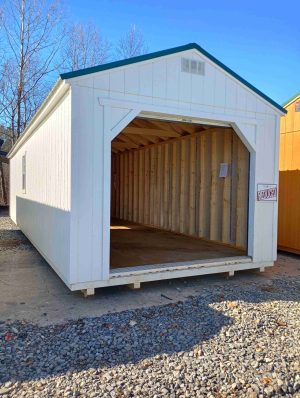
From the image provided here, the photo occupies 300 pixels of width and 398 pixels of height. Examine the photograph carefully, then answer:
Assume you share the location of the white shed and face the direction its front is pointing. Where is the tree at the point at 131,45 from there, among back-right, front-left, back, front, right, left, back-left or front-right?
back-left

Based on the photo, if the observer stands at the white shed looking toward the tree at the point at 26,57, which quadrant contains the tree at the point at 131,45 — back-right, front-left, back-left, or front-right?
front-right

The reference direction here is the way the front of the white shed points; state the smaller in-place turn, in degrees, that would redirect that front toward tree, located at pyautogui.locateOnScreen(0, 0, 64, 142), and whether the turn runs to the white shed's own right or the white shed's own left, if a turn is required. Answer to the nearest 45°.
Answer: approximately 180°

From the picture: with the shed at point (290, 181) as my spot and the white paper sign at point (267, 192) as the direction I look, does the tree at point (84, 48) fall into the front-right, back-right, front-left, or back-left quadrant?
back-right

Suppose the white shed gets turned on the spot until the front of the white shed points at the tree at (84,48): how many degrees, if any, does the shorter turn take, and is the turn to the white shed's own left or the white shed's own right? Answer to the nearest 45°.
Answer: approximately 135° to the white shed's own left

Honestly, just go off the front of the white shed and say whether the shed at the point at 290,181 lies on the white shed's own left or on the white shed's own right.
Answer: on the white shed's own left

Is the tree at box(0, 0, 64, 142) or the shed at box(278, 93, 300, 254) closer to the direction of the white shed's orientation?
the shed

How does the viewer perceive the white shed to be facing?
facing the viewer and to the right of the viewer
